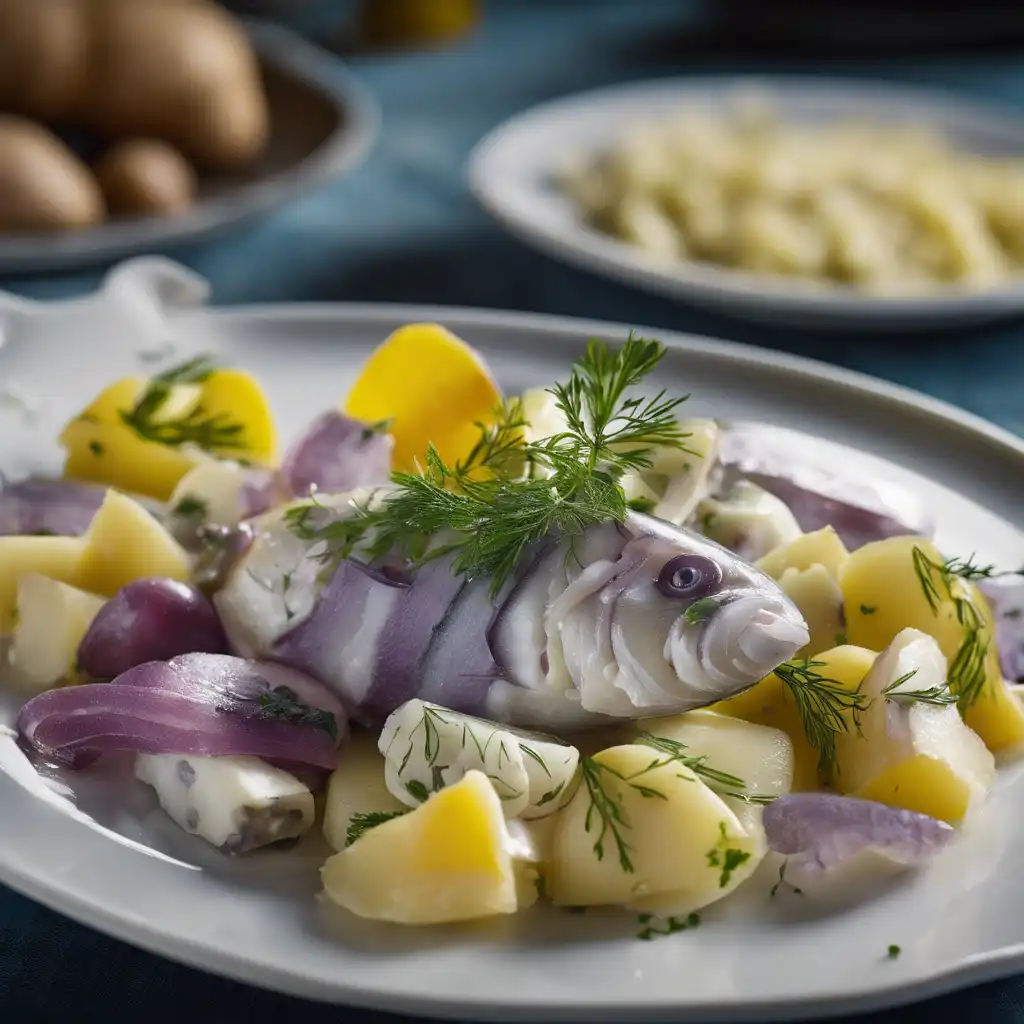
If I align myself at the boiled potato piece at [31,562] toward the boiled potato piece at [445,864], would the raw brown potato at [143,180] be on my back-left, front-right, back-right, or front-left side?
back-left

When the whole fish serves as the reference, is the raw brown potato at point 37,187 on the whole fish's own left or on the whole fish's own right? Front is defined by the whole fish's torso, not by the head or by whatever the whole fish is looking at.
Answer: on the whole fish's own left

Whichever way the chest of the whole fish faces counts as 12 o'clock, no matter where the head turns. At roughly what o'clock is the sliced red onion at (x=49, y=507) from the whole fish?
The sliced red onion is roughly at 7 o'clock from the whole fish.

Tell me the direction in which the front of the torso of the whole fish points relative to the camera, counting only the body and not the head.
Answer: to the viewer's right

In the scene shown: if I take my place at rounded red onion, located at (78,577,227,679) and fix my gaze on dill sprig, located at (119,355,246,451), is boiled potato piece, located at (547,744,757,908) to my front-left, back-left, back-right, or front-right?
back-right

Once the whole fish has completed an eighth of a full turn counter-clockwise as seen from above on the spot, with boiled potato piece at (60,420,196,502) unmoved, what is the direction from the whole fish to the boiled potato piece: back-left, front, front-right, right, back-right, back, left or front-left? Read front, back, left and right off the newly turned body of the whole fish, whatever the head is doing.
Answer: left
